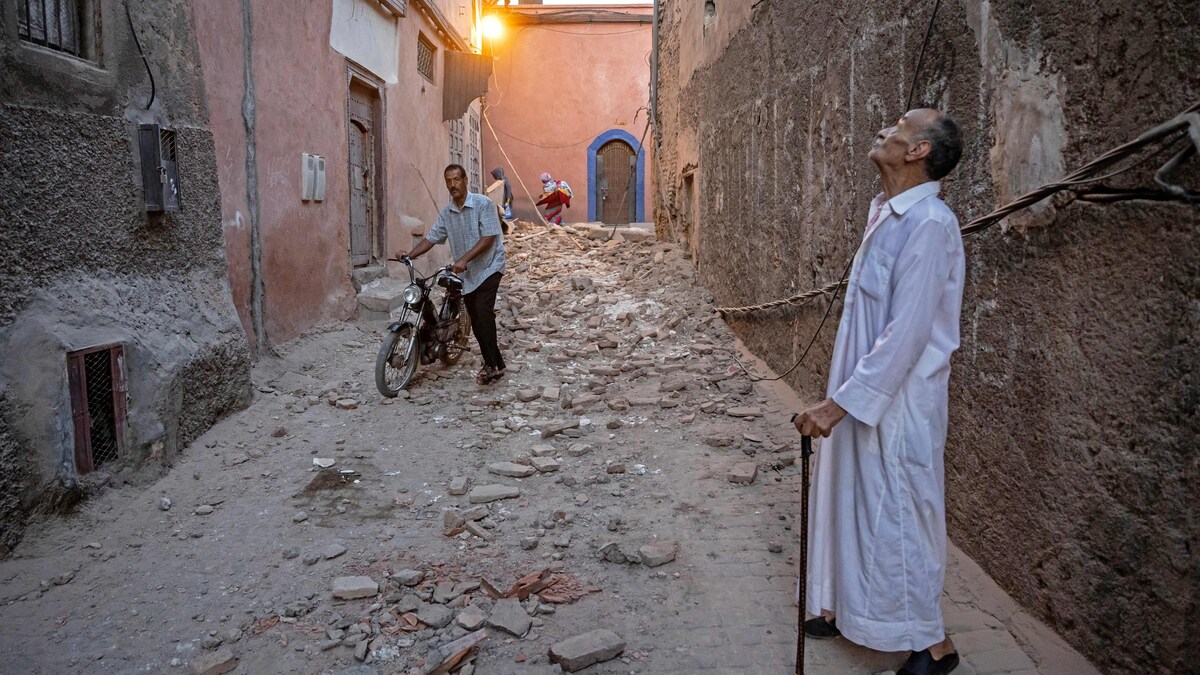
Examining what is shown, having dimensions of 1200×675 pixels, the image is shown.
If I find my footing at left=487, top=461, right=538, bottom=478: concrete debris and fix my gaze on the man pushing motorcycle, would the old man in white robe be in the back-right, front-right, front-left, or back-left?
back-right

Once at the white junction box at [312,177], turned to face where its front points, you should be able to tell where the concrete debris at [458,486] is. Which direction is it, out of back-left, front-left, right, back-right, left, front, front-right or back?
front-right

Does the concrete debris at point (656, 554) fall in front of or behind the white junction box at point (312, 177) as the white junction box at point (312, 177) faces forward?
in front

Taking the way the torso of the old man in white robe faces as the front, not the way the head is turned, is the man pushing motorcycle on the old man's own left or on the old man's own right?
on the old man's own right

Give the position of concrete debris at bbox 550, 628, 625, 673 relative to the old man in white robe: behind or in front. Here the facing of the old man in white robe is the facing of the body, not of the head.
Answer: in front

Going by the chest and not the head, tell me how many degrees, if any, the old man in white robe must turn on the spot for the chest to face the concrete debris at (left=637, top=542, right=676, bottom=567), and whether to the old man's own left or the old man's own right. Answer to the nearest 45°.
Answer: approximately 45° to the old man's own right

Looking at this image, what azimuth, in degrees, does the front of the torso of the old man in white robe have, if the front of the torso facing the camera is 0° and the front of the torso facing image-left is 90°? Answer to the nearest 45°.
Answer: approximately 90°

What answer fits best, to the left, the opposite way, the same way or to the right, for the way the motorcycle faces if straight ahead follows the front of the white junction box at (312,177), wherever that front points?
to the right

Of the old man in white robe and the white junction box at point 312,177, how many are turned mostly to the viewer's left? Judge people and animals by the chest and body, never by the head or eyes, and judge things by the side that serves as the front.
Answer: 1

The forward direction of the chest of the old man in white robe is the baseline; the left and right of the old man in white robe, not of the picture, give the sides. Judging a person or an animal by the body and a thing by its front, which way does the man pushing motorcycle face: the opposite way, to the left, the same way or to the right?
to the left

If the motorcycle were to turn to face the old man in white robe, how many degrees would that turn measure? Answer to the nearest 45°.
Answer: approximately 45° to its left

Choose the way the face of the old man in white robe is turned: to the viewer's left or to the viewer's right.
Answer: to the viewer's left

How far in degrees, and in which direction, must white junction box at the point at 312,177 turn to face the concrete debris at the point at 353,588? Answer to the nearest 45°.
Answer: approximately 45° to its right

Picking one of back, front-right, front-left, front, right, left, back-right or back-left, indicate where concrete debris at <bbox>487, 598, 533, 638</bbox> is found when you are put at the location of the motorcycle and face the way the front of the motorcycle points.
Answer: front-left

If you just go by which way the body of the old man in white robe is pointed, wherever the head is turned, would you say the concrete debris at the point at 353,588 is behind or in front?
in front
